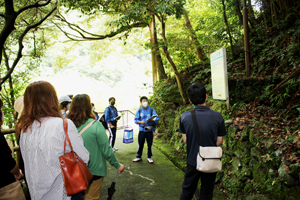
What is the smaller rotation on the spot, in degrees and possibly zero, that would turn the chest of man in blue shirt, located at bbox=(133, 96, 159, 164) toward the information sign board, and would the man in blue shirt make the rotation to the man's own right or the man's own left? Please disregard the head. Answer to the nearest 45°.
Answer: approximately 45° to the man's own left

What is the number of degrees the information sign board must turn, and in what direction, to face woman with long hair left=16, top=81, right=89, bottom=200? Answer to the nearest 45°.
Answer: approximately 45° to its left

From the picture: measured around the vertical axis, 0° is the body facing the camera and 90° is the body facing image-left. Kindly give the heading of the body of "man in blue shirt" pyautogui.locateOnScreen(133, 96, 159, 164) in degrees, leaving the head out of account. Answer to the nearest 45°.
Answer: approximately 0°

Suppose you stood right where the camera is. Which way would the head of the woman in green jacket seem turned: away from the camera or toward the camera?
away from the camera

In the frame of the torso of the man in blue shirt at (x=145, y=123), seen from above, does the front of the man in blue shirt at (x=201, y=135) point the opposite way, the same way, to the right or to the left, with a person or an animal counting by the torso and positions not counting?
the opposite way

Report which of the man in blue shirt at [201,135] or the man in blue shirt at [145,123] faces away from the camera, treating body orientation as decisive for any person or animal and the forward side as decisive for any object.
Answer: the man in blue shirt at [201,135]

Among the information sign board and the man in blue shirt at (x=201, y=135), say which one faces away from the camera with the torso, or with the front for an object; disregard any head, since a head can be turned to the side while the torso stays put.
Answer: the man in blue shirt

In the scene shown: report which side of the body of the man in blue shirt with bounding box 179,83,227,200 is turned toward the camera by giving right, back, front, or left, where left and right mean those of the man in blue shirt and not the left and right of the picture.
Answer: back

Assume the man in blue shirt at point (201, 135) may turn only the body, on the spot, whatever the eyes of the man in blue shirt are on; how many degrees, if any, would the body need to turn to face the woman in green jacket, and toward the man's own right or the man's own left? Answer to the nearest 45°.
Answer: approximately 90° to the man's own left

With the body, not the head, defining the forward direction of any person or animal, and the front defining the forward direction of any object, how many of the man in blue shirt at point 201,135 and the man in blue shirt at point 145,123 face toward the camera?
1

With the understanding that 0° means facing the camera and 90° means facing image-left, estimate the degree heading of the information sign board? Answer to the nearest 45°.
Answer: approximately 45°

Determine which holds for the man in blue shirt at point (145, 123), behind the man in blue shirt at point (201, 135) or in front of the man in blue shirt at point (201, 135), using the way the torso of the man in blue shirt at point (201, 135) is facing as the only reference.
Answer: in front

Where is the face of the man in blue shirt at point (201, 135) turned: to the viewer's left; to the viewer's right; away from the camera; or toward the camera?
away from the camera

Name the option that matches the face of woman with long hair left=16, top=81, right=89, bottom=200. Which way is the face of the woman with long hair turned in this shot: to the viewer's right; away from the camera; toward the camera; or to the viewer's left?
away from the camera

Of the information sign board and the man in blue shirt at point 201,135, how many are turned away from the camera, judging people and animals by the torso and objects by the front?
1
